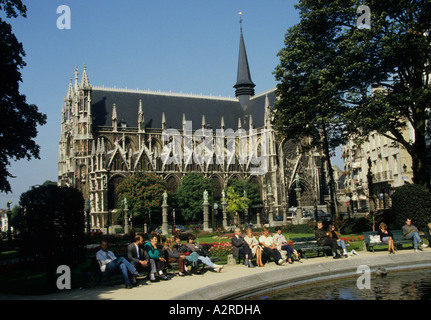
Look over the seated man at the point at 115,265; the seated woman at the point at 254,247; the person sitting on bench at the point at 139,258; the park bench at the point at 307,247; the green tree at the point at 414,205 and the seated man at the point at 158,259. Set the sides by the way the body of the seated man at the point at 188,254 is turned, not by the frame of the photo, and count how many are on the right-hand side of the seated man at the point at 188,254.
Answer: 3

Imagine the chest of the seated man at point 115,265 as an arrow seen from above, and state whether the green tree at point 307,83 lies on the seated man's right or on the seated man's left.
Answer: on the seated man's left

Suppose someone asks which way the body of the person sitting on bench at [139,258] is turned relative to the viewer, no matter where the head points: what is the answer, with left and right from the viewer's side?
facing the viewer and to the right of the viewer

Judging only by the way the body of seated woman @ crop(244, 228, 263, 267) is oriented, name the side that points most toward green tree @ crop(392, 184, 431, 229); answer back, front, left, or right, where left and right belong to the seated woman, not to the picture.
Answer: left

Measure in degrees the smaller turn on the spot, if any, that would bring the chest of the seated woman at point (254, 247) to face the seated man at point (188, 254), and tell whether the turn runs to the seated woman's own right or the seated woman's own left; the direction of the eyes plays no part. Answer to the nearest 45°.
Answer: approximately 90° to the seated woman's own right

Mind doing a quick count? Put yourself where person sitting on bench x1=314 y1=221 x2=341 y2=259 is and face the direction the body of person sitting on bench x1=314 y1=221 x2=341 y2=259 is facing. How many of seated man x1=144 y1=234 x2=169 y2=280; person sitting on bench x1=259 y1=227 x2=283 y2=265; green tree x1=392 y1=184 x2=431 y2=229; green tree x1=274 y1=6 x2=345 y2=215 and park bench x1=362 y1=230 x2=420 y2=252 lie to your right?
2

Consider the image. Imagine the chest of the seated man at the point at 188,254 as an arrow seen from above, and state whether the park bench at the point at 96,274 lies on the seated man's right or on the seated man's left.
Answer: on the seated man's right

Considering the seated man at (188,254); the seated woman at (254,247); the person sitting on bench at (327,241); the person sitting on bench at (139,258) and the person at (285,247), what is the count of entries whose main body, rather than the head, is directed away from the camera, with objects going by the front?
0

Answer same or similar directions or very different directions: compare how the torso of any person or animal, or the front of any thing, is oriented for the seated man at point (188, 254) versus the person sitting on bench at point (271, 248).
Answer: same or similar directions

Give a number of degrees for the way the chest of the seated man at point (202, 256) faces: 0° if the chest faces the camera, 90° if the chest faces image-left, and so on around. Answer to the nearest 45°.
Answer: approximately 315°

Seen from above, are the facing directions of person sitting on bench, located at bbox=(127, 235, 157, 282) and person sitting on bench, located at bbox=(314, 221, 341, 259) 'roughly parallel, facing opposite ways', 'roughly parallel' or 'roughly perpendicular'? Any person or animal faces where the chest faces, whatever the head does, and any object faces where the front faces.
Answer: roughly parallel

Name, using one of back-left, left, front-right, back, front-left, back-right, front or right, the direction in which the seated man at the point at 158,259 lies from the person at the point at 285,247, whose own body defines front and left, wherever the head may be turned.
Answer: right

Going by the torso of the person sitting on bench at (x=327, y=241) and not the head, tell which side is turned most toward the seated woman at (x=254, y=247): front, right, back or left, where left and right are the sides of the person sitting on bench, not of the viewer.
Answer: right

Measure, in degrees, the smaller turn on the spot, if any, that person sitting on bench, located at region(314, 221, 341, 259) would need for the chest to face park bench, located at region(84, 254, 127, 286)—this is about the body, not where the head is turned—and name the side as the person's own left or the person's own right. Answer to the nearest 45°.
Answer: approximately 90° to the person's own right

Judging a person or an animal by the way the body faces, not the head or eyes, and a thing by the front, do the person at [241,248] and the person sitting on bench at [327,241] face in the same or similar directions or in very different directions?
same or similar directions
